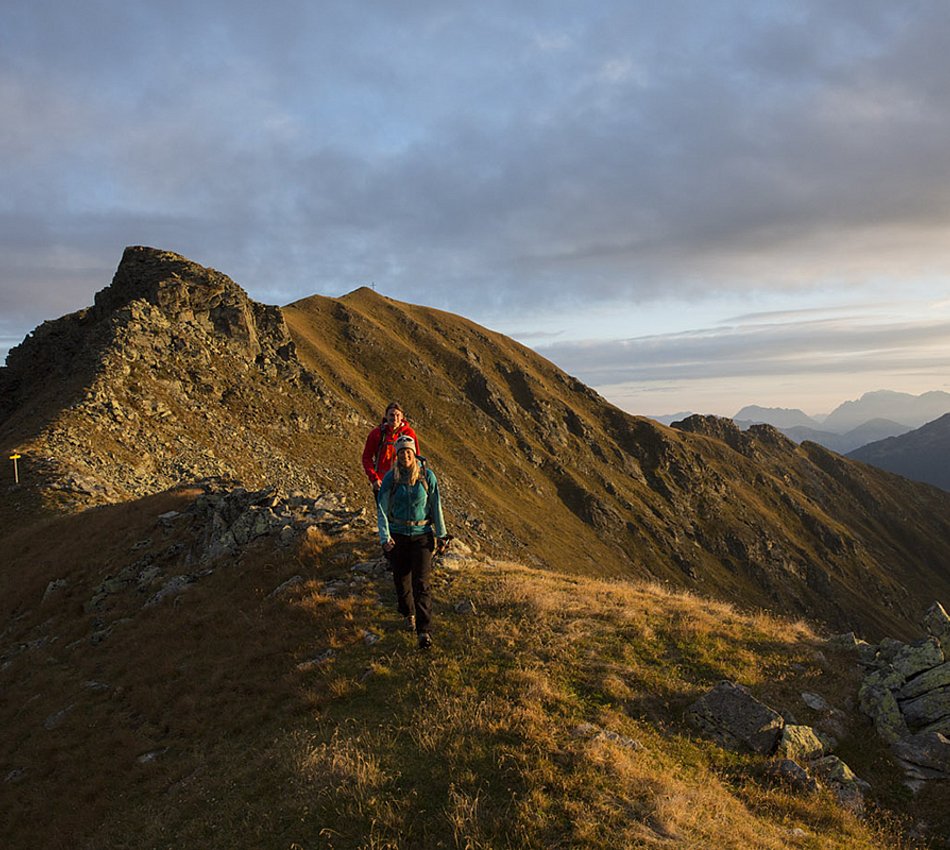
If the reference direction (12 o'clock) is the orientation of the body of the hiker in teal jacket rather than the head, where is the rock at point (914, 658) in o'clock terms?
The rock is roughly at 9 o'clock from the hiker in teal jacket.

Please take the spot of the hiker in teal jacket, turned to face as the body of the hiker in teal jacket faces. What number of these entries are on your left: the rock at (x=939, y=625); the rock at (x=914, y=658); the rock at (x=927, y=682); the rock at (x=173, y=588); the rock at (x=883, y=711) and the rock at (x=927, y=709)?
5

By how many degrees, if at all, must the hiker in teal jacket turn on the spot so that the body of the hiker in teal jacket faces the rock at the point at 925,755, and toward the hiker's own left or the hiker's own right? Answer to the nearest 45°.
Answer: approximately 90° to the hiker's own left

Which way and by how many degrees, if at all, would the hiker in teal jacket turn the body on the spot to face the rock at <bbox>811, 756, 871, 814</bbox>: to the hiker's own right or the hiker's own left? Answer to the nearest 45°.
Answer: approximately 45° to the hiker's own left

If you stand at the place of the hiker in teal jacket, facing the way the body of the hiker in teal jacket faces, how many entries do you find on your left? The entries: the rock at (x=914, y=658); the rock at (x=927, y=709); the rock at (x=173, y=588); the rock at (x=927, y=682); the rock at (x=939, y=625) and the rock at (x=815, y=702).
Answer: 5

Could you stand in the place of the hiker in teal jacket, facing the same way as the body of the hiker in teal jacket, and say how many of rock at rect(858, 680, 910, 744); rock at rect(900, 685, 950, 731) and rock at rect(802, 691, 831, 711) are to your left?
3

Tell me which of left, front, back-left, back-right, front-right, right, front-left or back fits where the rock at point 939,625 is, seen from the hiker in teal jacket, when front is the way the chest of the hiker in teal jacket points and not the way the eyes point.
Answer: left

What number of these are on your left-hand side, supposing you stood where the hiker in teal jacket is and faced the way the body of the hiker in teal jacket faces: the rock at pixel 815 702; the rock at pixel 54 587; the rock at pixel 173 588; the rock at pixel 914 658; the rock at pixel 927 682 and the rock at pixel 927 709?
4

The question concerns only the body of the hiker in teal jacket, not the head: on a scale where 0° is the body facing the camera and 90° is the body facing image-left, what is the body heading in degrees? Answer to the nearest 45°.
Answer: approximately 0°

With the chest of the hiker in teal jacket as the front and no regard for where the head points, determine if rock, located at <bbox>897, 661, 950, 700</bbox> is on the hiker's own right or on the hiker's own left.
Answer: on the hiker's own left
